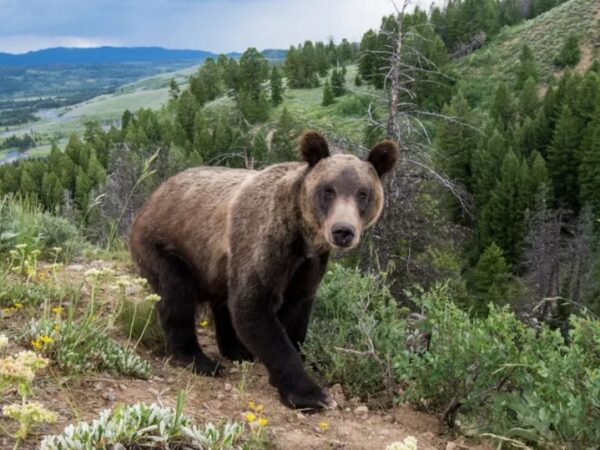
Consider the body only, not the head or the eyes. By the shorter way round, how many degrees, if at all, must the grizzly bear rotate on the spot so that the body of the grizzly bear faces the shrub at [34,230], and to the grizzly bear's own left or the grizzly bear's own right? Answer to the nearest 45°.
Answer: approximately 180°

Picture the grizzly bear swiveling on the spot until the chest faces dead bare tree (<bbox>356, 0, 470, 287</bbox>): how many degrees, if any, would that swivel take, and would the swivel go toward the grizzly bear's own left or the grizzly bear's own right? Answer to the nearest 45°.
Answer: approximately 135° to the grizzly bear's own left

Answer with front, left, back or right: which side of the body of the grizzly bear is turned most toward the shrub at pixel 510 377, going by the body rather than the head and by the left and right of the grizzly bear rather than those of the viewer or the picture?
front

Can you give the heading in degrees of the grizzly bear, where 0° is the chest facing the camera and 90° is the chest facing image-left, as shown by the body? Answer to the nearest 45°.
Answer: approximately 315°
